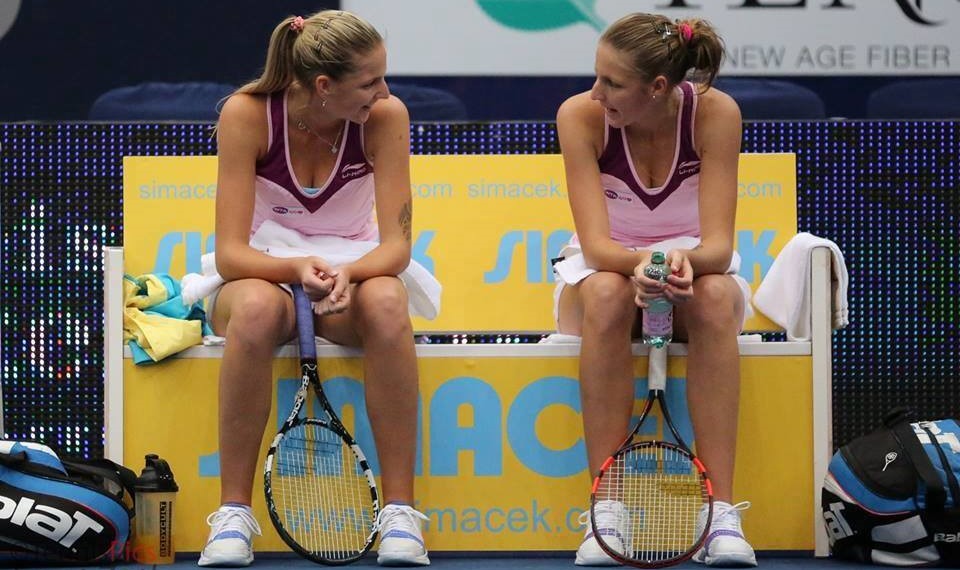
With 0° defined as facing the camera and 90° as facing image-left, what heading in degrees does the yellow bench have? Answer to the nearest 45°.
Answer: approximately 0°

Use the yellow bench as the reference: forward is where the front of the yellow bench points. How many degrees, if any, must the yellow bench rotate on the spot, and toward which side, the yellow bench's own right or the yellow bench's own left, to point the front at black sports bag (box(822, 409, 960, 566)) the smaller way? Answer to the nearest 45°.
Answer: approximately 90° to the yellow bench's own left

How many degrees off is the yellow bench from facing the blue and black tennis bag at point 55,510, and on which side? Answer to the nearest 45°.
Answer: approximately 90° to its right

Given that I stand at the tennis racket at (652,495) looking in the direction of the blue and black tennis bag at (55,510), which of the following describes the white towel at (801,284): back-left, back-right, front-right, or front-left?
back-right
